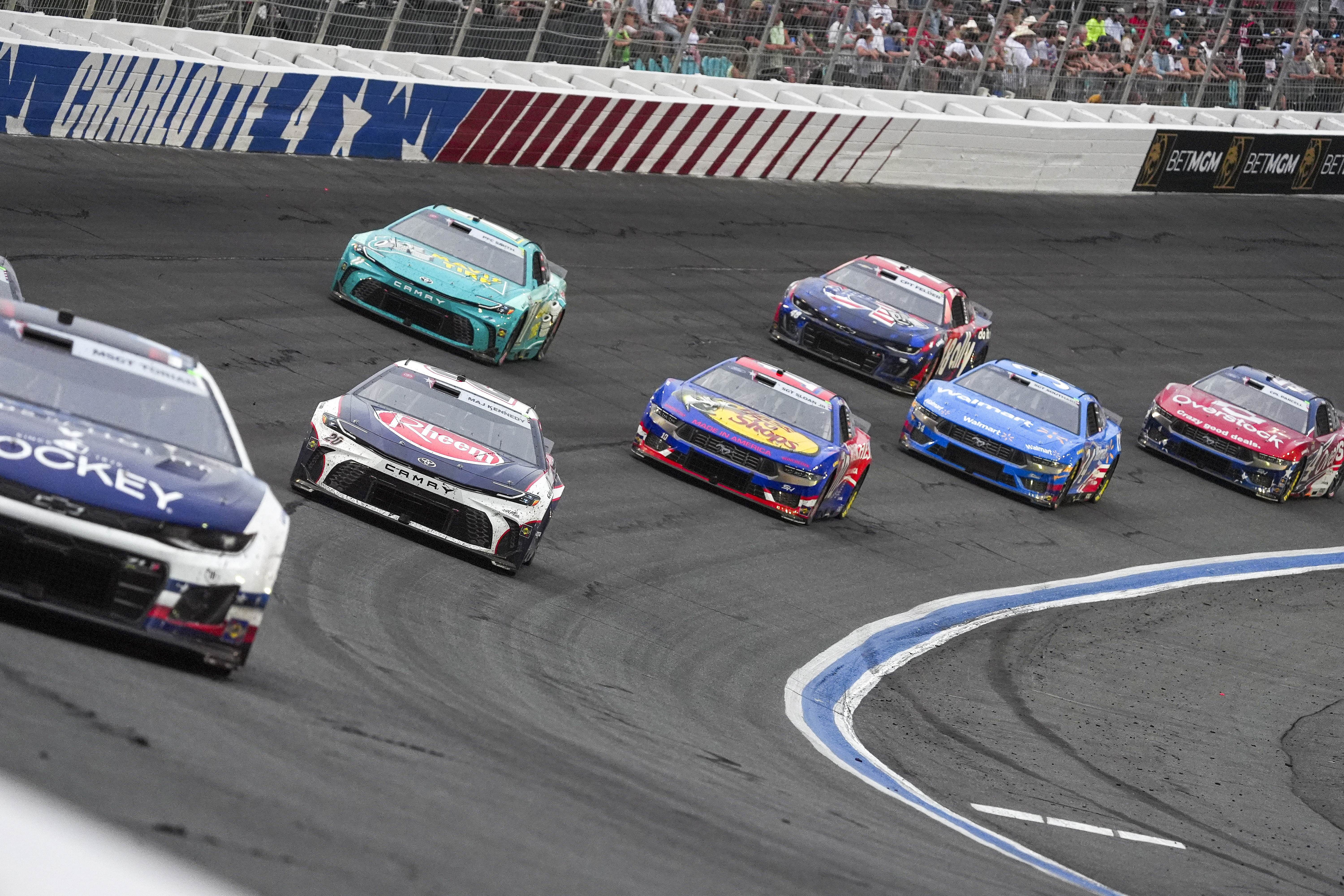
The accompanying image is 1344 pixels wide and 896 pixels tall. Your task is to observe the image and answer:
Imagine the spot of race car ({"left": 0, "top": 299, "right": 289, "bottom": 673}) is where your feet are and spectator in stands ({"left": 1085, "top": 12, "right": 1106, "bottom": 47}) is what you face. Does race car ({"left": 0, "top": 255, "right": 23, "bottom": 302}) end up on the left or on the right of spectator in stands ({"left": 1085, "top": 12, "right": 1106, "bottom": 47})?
left

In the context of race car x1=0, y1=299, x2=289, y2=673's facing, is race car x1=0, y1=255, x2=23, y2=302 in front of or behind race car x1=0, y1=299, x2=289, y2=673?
behind

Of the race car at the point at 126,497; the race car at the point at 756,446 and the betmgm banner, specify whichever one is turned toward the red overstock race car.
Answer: the betmgm banner

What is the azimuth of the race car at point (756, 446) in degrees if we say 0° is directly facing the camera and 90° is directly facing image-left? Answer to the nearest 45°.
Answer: approximately 45°

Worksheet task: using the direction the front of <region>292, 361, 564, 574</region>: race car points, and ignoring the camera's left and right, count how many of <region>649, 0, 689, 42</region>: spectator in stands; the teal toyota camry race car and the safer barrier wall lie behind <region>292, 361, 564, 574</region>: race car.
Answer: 3

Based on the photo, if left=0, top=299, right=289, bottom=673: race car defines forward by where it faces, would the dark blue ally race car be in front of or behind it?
behind

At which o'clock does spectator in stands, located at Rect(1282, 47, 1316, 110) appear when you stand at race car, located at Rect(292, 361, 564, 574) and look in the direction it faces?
The spectator in stands is roughly at 7 o'clock from the race car.

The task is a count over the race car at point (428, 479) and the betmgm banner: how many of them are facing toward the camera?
2

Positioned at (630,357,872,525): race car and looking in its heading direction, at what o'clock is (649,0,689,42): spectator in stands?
The spectator in stands is roughly at 4 o'clock from the race car.

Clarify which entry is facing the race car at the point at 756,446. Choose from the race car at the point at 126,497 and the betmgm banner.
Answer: the betmgm banner

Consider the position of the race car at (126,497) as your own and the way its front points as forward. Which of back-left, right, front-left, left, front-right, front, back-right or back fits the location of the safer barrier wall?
back

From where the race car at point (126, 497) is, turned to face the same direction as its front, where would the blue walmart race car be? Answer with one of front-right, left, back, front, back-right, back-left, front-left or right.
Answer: back-left
